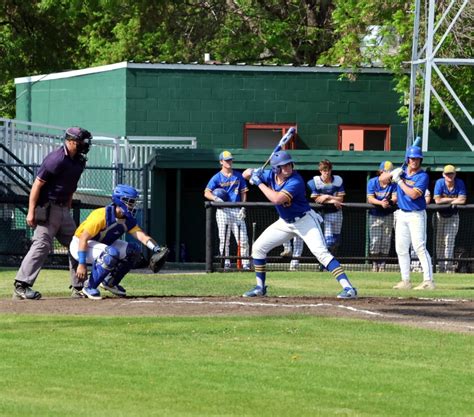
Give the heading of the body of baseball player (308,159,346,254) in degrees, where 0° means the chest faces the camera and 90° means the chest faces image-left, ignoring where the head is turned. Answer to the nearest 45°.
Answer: approximately 0°

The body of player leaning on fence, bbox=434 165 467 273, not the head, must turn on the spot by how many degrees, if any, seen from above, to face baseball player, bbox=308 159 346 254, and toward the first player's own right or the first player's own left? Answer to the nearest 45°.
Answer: approximately 90° to the first player's own right

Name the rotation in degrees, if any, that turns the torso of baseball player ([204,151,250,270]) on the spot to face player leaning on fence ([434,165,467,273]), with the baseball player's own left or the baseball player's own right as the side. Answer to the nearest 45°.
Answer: approximately 90° to the baseball player's own left

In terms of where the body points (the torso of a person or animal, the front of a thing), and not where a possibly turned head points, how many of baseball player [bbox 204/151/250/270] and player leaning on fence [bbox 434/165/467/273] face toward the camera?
2
